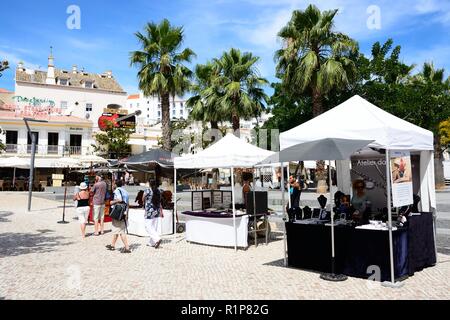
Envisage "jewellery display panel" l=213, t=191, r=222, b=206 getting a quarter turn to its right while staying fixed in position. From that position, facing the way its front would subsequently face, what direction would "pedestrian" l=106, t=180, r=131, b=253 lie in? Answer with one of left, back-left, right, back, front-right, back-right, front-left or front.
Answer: front-left

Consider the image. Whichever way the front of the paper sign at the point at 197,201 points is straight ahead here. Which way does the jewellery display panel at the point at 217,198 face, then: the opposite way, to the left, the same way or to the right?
the same way

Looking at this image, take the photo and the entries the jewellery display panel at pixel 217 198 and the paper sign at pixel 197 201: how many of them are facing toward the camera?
2

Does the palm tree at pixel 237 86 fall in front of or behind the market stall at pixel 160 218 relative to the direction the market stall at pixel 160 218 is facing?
behind

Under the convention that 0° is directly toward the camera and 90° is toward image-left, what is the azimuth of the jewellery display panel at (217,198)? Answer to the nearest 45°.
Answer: approximately 0°

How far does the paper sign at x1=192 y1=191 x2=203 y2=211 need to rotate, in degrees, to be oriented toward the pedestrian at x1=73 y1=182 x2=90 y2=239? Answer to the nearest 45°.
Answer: approximately 90° to its right

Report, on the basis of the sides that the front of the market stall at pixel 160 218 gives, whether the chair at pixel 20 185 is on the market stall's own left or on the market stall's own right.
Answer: on the market stall's own right

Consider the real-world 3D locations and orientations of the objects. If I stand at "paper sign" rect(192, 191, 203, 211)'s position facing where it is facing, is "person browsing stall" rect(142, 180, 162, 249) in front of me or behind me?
in front

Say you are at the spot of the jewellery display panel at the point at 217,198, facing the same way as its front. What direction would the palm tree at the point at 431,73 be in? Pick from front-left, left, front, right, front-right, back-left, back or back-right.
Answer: back-left

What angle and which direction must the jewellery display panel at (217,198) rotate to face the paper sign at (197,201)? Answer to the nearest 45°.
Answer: approximately 90° to its right

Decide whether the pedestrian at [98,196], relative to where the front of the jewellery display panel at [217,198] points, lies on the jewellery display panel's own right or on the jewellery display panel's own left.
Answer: on the jewellery display panel's own right

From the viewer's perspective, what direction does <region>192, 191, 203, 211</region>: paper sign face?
toward the camera
